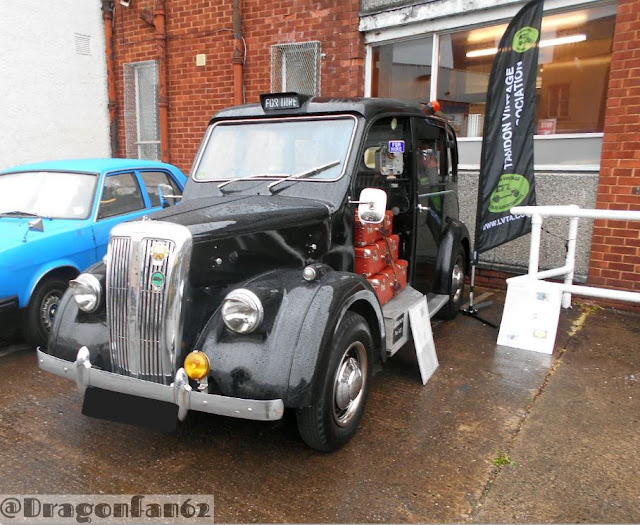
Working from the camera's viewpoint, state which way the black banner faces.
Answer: facing the viewer

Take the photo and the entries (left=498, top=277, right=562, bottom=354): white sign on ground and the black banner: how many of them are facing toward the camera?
2

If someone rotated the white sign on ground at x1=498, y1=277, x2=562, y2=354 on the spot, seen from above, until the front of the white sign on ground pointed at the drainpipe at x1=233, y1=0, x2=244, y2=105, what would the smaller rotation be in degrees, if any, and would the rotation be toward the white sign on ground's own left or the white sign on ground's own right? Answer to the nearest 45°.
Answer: approximately 135° to the white sign on ground's own right

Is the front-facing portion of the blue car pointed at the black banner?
no

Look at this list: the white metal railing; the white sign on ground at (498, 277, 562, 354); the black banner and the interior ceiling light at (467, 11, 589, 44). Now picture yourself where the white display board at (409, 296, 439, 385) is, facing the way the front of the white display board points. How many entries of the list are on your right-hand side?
0

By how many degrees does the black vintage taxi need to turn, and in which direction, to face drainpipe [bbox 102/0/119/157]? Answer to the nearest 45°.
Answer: approximately 135° to its right

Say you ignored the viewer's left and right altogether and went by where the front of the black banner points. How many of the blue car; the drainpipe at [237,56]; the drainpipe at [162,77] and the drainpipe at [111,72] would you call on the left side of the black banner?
0

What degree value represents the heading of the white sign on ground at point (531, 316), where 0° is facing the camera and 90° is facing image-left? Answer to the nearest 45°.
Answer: approximately 0°

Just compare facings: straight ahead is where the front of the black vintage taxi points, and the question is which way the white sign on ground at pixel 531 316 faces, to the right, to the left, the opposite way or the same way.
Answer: the same way

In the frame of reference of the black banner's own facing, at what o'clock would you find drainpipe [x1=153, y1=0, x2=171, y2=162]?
The drainpipe is roughly at 4 o'clock from the black banner.

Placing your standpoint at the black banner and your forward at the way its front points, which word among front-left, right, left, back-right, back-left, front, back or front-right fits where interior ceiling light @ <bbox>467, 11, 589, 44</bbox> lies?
back

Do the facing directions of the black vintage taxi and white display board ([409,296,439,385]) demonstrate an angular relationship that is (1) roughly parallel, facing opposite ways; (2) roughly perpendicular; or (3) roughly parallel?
roughly perpendicular

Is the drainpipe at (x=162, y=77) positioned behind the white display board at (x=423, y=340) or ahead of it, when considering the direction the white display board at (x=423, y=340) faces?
behind

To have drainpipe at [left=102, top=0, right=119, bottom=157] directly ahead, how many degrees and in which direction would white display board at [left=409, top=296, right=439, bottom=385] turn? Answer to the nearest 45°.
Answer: approximately 180°

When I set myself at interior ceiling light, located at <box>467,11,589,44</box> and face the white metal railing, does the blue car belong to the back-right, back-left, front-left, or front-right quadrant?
front-right

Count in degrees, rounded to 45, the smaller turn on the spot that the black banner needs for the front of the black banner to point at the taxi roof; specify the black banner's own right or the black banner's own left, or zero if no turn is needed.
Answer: approximately 45° to the black banner's own right

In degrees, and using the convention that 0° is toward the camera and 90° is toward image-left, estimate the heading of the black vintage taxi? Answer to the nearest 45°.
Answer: approximately 45°
